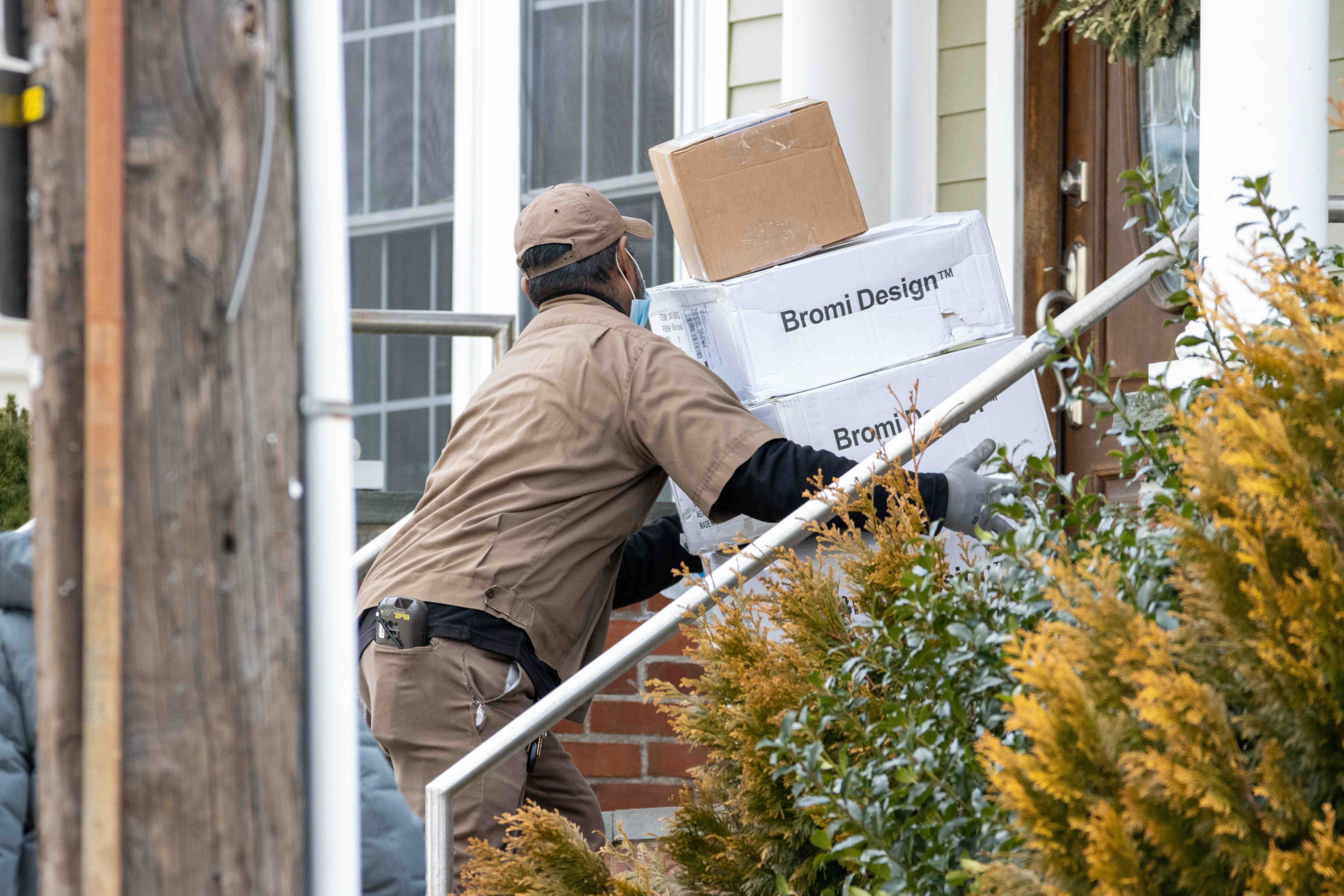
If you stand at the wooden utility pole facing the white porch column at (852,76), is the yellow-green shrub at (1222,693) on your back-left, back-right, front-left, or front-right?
front-right

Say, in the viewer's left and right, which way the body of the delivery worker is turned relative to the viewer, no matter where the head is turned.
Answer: facing away from the viewer and to the right of the viewer

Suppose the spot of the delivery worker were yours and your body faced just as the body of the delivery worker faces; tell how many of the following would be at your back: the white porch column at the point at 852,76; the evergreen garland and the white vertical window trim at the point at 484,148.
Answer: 0

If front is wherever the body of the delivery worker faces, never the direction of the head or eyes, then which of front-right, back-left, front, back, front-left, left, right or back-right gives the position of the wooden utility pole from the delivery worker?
back-right

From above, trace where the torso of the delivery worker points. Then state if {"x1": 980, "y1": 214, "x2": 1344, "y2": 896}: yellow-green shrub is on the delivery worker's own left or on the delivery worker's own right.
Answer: on the delivery worker's own right

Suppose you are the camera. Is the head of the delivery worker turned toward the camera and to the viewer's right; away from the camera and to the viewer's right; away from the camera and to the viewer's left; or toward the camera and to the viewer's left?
away from the camera and to the viewer's right

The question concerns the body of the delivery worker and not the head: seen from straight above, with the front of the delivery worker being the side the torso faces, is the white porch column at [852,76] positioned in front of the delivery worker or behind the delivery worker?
in front
